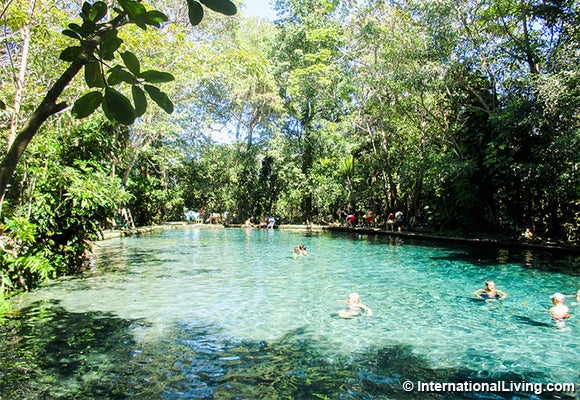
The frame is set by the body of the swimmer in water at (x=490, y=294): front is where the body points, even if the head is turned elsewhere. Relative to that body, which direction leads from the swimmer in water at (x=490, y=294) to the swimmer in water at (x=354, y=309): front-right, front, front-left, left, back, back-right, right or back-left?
front-right

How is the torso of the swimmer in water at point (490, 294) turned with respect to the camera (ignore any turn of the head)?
toward the camera

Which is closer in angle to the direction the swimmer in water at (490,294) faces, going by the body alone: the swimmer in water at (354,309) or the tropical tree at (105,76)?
the tropical tree
